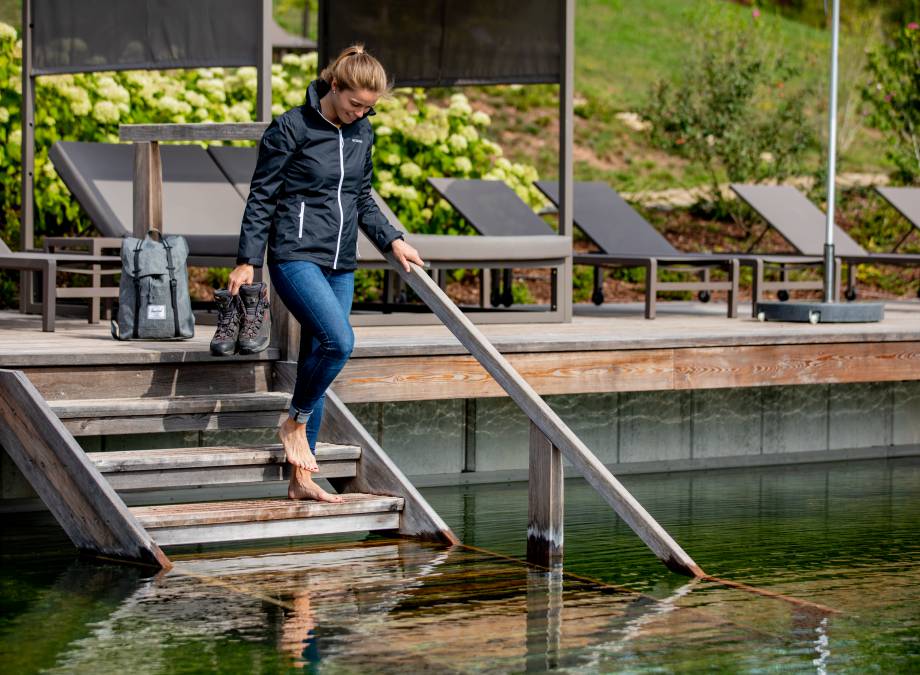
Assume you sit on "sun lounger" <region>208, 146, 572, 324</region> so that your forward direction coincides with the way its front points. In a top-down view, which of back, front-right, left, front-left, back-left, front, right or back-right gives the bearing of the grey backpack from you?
back-right

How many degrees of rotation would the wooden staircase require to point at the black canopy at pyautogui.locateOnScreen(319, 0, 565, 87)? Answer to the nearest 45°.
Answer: approximately 135° to its left

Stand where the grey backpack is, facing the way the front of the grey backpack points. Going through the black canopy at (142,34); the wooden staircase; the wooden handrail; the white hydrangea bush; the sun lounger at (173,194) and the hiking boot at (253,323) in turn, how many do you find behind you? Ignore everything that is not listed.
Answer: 3

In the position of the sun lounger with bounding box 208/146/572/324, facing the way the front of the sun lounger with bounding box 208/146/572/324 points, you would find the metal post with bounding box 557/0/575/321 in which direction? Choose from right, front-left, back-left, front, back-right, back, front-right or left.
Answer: front-left

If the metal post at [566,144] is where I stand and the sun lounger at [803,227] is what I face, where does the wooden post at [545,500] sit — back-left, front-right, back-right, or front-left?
back-right

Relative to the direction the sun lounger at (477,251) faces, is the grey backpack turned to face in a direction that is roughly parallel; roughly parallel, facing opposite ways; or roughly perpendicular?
roughly perpendicular

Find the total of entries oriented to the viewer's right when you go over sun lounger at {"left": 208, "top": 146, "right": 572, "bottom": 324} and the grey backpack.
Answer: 1

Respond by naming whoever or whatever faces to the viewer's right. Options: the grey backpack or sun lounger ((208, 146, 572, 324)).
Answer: the sun lounger

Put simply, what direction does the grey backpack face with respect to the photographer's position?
facing the viewer

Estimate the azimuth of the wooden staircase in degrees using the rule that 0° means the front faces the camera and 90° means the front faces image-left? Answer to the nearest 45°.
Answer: approximately 315°

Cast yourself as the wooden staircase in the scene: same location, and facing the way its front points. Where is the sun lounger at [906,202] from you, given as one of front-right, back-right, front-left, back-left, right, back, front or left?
left

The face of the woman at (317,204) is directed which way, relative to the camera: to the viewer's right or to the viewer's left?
to the viewer's right

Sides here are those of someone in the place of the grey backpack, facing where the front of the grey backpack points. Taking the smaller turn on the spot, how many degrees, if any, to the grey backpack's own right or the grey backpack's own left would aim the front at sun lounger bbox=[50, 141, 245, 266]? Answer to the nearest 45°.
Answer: approximately 180°

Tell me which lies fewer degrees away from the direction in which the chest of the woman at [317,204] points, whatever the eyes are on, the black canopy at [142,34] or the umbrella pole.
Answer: the umbrella pole

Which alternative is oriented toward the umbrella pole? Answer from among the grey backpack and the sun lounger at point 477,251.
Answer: the sun lounger

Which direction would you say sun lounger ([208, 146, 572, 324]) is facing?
to the viewer's right
